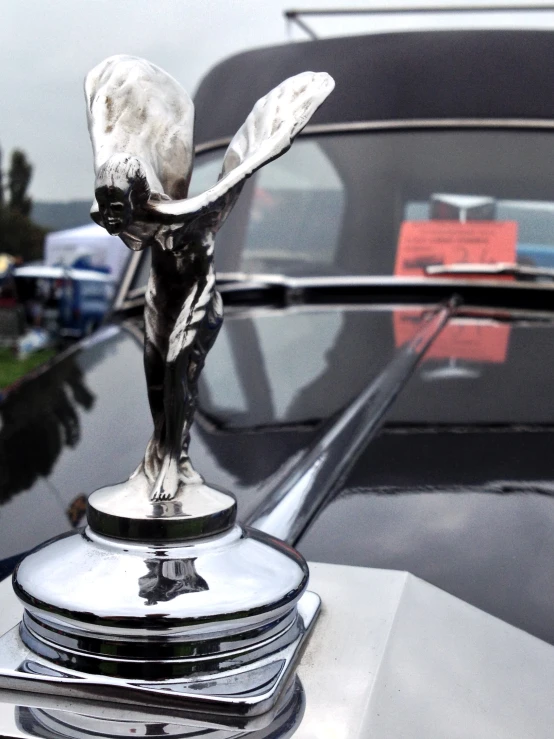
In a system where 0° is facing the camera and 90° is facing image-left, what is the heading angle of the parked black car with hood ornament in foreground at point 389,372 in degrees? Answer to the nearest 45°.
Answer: approximately 45°

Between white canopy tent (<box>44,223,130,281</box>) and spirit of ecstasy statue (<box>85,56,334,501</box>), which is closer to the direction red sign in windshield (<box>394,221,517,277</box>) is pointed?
the spirit of ecstasy statue

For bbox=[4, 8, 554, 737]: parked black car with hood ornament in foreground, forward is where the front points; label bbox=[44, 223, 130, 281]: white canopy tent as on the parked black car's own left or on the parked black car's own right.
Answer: on the parked black car's own right

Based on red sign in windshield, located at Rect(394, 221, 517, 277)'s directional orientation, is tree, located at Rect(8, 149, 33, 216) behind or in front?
behind

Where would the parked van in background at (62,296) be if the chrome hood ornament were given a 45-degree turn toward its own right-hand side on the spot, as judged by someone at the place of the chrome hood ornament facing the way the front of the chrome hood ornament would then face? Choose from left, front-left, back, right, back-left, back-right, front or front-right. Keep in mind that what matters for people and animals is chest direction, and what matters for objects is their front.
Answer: right

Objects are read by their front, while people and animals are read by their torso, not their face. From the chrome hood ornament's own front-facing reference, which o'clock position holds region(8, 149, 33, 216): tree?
The tree is roughly at 4 o'clock from the chrome hood ornament.

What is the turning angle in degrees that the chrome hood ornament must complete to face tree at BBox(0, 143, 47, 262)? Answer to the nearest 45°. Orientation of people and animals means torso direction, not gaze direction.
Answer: approximately 135° to its right

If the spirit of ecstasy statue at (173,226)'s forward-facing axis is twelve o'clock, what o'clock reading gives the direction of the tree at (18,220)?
The tree is roughly at 4 o'clock from the spirit of ecstasy statue.

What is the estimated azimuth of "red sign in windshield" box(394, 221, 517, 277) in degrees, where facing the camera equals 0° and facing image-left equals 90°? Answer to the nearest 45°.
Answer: approximately 0°

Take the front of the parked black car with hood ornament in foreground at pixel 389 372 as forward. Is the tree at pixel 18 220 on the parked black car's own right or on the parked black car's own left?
on the parked black car's own right

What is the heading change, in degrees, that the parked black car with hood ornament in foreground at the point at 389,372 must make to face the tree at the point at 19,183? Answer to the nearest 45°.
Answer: approximately 135° to its right
